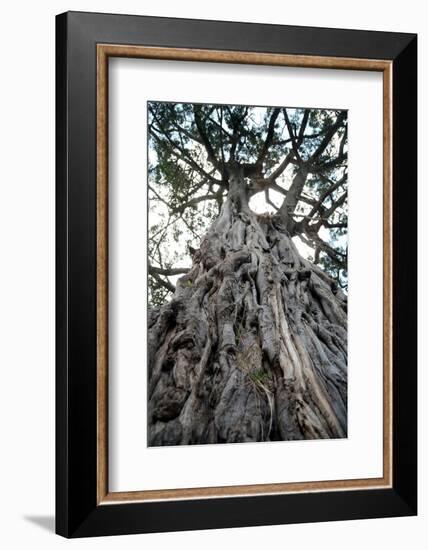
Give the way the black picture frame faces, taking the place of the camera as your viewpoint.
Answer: facing the viewer and to the right of the viewer
